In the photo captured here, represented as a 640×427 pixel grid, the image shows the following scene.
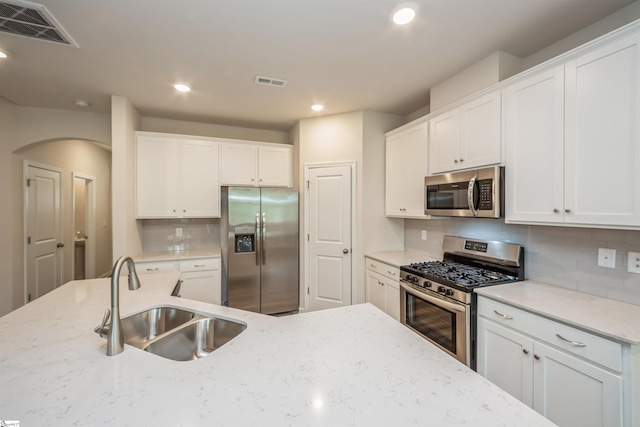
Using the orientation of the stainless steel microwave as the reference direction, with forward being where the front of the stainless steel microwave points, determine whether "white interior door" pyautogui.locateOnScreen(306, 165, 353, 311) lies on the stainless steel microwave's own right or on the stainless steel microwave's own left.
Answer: on the stainless steel microwave's own right

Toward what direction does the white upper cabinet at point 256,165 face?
toward the camera

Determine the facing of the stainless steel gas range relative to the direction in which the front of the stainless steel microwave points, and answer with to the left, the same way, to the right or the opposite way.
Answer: the same way

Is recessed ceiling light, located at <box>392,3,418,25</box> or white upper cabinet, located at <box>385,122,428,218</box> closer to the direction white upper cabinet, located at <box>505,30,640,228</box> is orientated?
the recessed ceiling light

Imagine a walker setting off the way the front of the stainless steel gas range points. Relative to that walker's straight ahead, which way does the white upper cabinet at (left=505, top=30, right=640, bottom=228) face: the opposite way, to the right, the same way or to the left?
the same way

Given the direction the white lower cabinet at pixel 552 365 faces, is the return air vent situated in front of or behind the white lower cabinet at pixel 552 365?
in front

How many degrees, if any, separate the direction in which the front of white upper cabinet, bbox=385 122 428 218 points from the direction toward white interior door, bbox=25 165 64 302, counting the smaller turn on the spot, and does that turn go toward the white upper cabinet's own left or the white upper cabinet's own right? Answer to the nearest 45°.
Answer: approximately 45° to the white upper cabinet's own right

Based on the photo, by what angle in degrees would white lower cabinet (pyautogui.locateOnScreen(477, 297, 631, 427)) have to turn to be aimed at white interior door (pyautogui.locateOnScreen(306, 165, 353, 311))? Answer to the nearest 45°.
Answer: approximately 45° to its right

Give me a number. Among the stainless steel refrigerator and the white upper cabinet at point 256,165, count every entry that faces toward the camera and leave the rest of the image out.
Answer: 2

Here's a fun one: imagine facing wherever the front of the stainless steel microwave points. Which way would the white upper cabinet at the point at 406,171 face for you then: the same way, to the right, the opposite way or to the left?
the same way

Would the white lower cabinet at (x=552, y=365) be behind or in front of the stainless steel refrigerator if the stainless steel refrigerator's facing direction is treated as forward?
in front

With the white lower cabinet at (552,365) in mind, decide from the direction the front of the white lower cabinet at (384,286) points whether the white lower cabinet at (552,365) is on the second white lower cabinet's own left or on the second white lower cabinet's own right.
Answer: on the second white lower cabinet's own left

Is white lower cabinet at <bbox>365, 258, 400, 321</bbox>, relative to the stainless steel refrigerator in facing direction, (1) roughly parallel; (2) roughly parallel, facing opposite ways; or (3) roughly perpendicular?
roughly perpendicular

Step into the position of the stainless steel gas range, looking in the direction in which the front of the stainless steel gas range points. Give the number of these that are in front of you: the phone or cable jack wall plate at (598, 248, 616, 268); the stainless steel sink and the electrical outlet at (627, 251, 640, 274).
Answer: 1

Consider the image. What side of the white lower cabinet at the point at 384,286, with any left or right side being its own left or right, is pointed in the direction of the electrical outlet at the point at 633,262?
left

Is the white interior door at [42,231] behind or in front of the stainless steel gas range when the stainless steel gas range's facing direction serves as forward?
in front

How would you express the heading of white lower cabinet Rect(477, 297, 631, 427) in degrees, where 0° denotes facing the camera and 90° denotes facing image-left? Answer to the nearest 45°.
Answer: approximately 45°

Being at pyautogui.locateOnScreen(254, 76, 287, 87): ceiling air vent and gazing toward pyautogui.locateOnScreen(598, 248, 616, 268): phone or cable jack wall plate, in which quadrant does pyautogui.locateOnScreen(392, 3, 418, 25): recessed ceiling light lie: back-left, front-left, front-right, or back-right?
front-right
